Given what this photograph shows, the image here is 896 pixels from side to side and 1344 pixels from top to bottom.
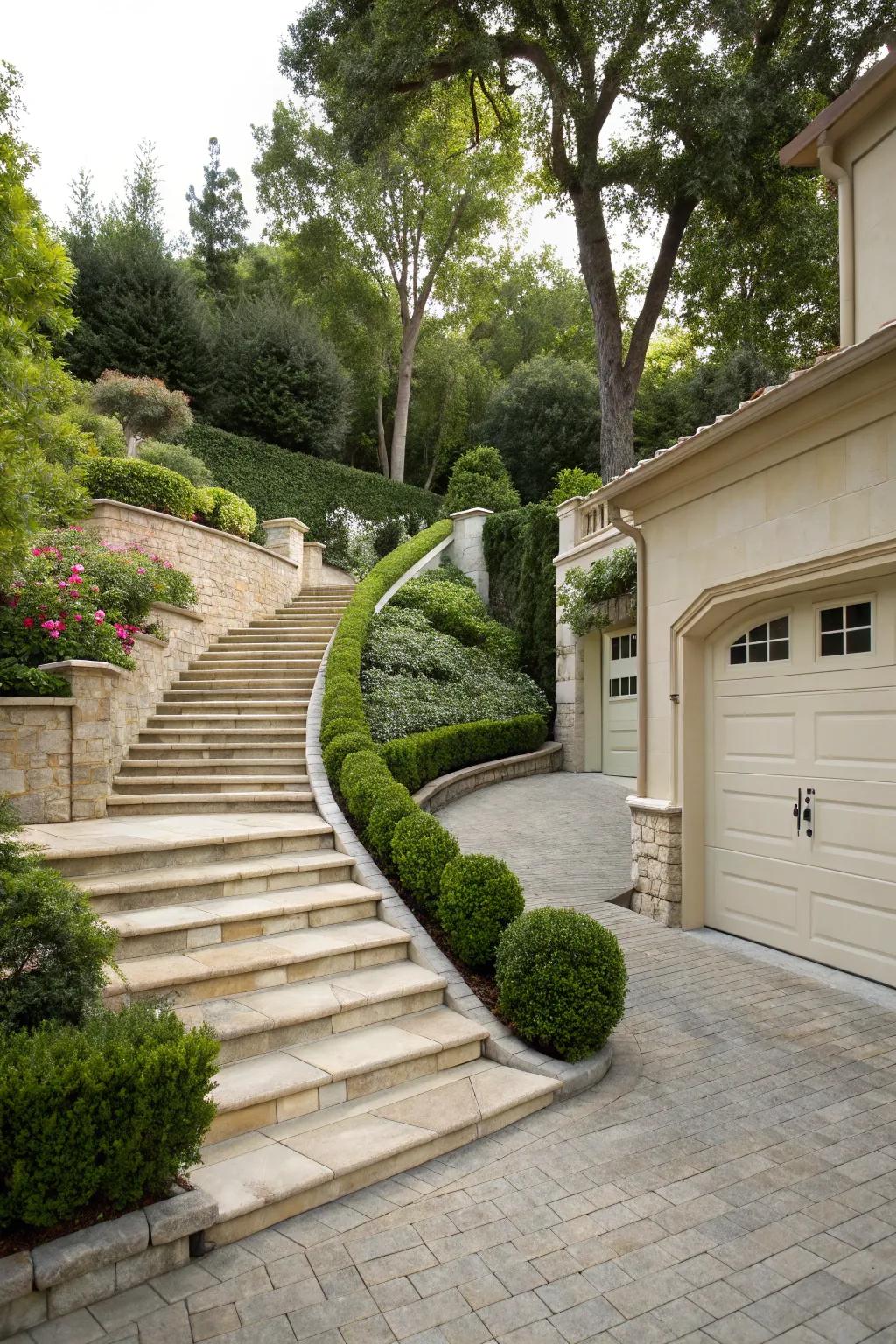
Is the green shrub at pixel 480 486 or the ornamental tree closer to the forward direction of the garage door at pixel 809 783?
the ornamental tree

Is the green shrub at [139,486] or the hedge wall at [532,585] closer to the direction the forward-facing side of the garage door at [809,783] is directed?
the green shrub

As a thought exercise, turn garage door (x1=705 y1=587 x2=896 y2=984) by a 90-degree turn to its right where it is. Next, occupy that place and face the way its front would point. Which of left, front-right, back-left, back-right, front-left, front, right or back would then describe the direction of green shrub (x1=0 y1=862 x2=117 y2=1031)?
left

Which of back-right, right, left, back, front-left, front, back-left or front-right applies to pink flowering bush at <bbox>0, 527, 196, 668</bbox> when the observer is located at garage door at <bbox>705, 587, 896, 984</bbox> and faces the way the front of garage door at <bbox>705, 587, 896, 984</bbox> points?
front-right

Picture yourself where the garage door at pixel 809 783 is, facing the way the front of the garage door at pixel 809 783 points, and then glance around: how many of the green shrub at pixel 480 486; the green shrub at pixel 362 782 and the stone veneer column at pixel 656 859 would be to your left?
0

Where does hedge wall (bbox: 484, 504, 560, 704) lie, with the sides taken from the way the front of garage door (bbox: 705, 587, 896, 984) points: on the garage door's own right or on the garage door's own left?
on the garage door's own right

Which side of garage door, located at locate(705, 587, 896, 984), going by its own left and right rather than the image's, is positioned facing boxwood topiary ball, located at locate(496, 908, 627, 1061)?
front

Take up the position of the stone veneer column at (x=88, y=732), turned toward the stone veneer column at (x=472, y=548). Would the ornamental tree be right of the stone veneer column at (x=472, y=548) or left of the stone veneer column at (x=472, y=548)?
left

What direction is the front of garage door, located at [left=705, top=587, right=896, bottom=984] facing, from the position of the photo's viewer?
facing the viewer and to the left of the viewer

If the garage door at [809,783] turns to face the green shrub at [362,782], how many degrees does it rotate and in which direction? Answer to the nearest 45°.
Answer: approximately 45° to its right

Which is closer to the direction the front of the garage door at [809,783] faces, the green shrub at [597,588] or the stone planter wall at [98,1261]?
the stone planter wall

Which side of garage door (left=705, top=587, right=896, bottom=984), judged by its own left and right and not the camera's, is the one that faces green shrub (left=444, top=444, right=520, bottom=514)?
right

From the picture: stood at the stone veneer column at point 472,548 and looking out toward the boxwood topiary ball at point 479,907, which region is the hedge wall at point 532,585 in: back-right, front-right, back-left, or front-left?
front-left

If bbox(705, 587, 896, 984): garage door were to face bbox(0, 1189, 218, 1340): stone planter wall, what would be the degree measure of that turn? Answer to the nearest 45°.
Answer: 0° — it already faces it

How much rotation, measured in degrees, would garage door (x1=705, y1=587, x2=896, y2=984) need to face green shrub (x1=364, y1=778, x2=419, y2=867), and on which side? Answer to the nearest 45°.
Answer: approximately 45° to its right

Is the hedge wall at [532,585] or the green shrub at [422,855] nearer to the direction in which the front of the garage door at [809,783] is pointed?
the green shrub
